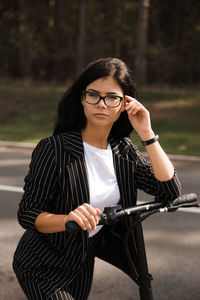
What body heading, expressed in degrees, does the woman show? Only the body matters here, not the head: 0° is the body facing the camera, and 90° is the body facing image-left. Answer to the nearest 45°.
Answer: approximately 315°

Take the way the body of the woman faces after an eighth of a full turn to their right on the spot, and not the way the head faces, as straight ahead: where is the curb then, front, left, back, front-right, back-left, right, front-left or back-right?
back
